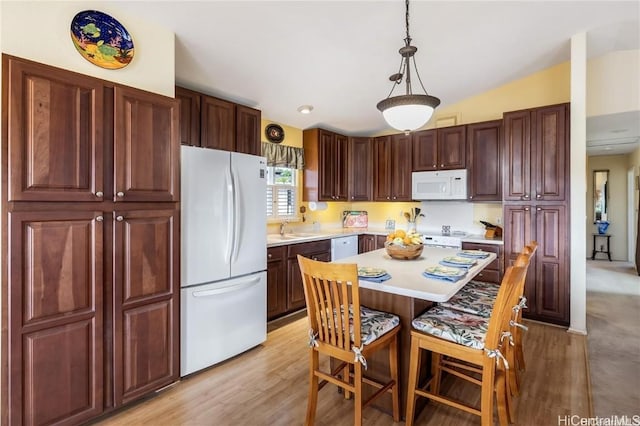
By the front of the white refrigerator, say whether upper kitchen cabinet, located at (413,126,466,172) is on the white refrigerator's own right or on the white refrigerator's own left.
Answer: on the white refrigerator's own left

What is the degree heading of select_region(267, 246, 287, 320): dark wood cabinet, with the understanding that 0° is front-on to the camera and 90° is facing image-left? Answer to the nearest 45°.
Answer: approximately 315°

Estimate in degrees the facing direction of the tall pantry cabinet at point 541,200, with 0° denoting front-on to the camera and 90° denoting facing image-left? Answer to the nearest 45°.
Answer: approximately 45°

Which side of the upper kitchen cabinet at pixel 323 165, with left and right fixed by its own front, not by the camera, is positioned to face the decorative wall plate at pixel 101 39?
right

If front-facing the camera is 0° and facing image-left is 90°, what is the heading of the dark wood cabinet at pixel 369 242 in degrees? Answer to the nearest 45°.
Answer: approximately 315°

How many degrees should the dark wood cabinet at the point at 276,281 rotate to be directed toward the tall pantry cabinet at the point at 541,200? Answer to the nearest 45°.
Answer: approximately 45° to its left
